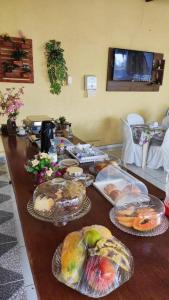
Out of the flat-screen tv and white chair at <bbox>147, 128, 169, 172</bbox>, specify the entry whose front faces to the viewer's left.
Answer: the white chair

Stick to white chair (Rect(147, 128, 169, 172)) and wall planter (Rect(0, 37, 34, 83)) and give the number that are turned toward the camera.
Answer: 1

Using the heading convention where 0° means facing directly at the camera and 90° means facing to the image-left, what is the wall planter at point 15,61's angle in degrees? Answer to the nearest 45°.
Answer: approximately 0°

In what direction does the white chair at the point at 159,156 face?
to the viewer's left

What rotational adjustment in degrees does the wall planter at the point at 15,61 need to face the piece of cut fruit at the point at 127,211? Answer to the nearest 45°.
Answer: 0° — it already faces it

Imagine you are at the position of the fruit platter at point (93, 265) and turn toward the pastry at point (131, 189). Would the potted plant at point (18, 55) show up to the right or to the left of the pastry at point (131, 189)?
left

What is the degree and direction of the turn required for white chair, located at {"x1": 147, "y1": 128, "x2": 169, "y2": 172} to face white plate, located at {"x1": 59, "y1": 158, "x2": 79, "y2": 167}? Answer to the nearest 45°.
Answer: approximately 90° to its left

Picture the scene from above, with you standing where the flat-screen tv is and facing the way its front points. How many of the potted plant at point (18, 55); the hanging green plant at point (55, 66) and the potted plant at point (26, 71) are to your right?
3

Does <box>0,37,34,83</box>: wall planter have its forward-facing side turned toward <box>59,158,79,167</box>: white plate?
yes
